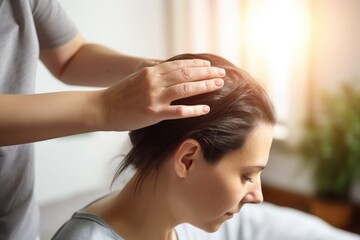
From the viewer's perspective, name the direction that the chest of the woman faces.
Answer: to the viewer's right

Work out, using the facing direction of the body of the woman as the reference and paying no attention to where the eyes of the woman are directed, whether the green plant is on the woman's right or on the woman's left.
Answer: on the woman's left

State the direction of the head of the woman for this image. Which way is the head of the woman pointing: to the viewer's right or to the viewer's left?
to the viewer's right
